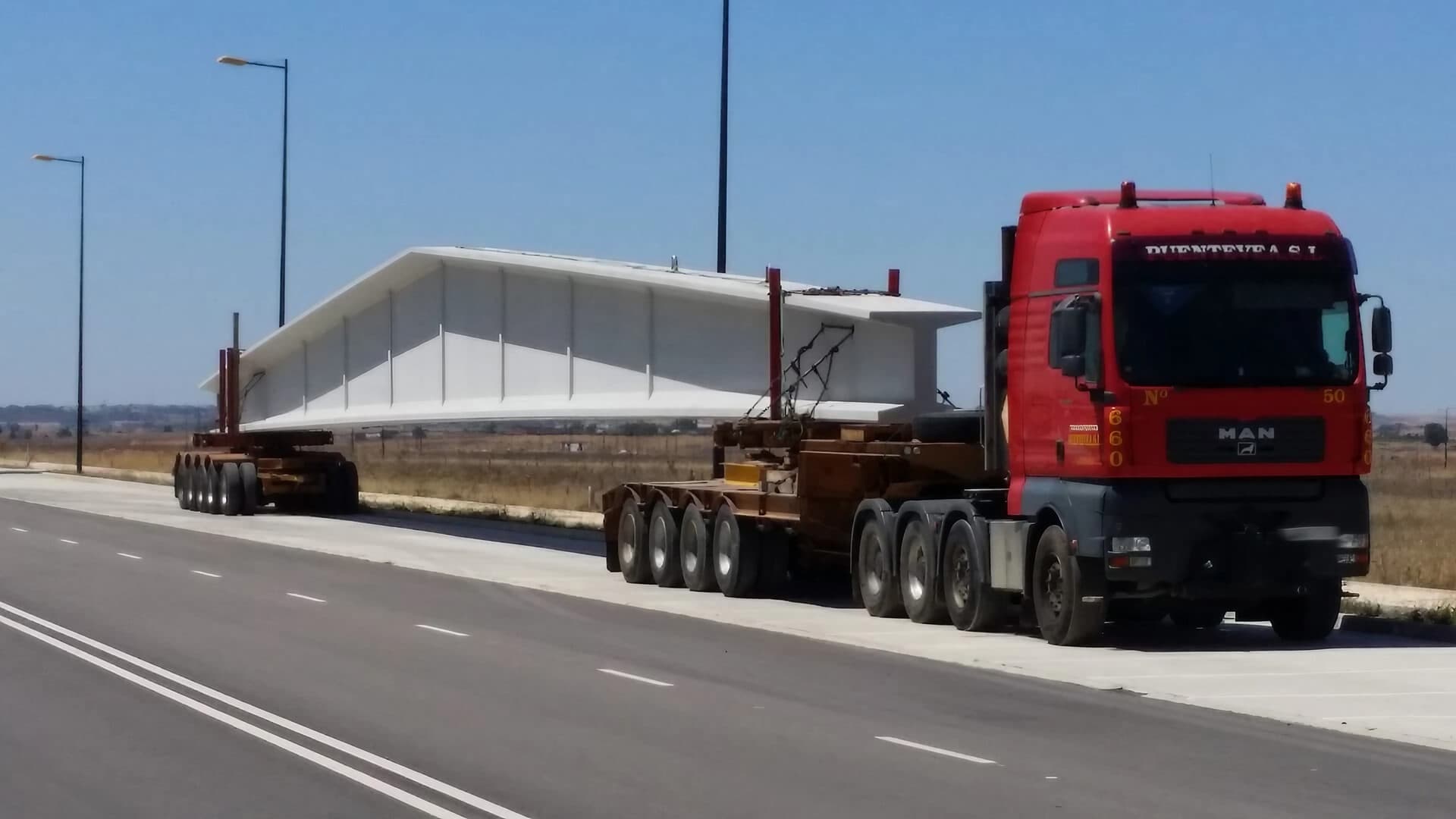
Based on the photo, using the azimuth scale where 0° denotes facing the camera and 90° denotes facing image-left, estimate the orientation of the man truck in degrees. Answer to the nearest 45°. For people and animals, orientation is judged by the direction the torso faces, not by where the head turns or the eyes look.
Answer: approximately 315°

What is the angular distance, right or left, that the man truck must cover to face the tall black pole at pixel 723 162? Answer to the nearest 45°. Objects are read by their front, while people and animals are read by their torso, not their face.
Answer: approximately 180°
